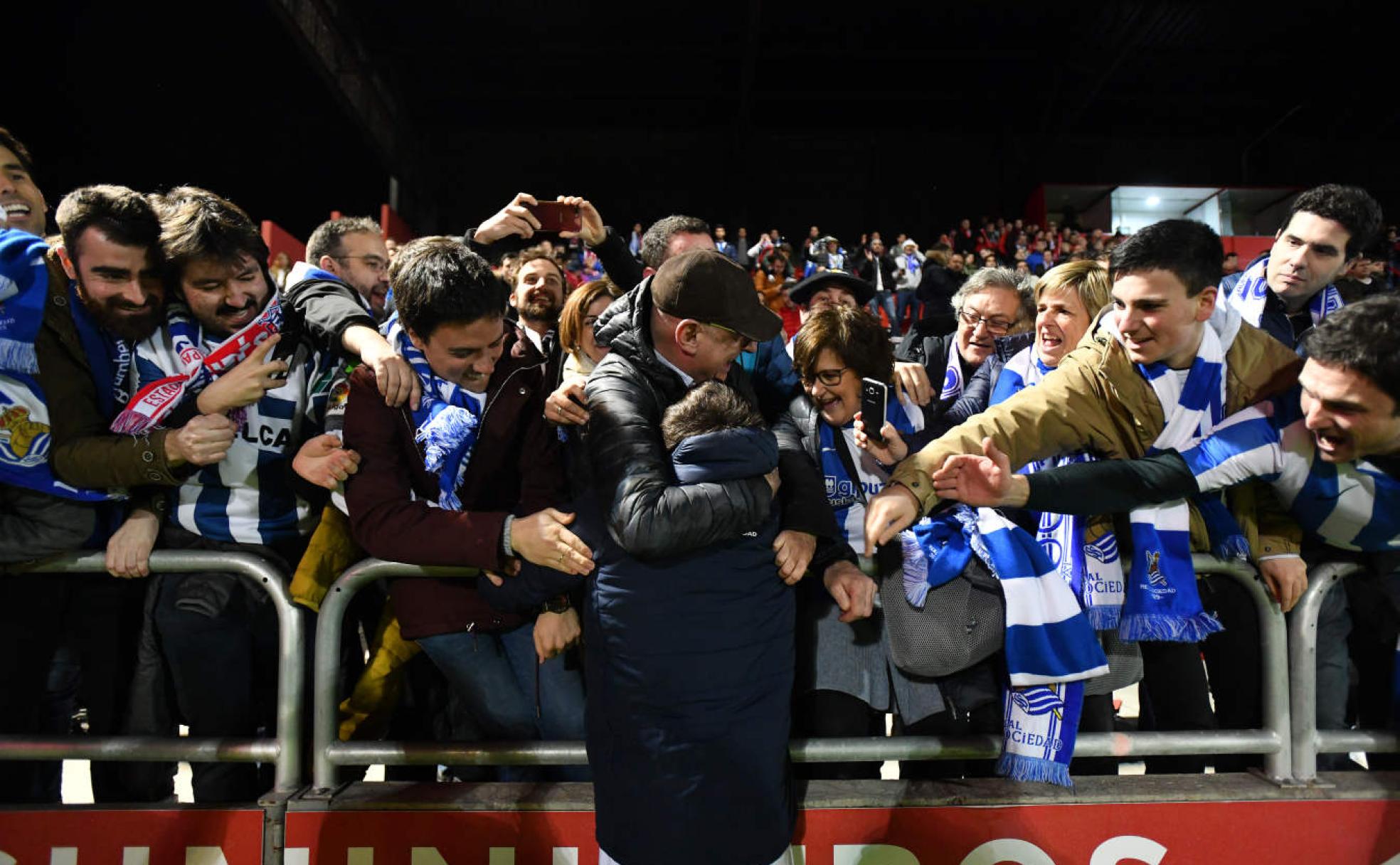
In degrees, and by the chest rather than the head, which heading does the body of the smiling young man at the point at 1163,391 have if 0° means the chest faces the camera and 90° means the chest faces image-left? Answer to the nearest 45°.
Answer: approximately 45°

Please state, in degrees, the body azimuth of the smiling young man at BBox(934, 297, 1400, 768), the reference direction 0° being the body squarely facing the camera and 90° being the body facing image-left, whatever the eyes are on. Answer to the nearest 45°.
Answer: approximately 45°

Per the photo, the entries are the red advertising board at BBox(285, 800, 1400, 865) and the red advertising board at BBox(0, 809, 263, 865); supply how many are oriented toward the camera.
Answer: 2

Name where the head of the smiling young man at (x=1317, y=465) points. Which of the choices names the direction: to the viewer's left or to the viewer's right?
to the viewer's left
